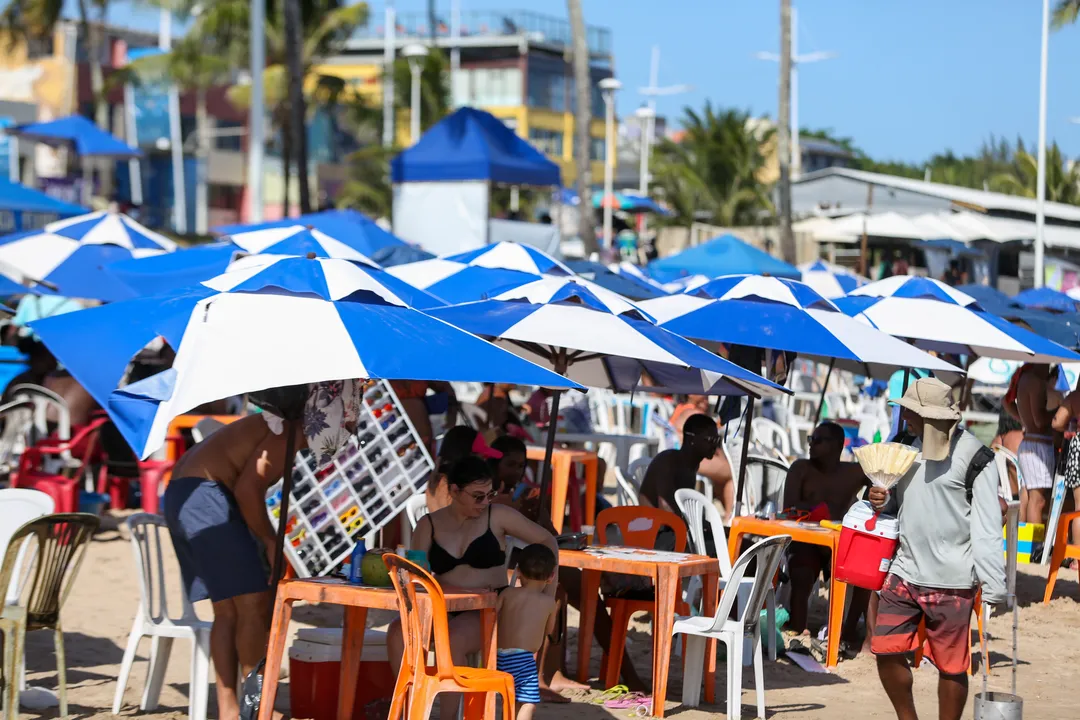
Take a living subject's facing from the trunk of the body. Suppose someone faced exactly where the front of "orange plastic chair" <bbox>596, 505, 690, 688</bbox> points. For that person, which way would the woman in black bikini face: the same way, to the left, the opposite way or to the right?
the same way

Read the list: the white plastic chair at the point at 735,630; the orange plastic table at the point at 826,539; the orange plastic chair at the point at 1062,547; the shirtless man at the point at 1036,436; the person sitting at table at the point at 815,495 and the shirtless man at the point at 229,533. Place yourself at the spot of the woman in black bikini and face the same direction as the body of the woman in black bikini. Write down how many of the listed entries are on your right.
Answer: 1

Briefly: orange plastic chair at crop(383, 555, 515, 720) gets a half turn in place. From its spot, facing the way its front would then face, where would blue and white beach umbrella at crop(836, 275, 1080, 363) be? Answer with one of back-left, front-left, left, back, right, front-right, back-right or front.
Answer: back

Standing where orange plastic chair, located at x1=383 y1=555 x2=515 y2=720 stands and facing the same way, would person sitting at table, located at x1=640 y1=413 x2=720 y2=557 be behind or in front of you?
in front

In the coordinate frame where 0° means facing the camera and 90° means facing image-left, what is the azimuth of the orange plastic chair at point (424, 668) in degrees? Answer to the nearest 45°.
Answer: approximately 225°

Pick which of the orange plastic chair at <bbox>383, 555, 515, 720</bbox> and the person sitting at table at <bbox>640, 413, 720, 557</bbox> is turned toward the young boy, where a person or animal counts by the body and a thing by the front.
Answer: the orange plastic chair

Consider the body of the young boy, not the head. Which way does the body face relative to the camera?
away from the camera

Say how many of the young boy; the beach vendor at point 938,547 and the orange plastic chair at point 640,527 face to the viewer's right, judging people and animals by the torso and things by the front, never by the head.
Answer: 0

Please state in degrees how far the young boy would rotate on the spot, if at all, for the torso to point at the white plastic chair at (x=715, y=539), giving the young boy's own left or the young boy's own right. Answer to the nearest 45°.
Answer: approximately 45° to the young boy's own right
